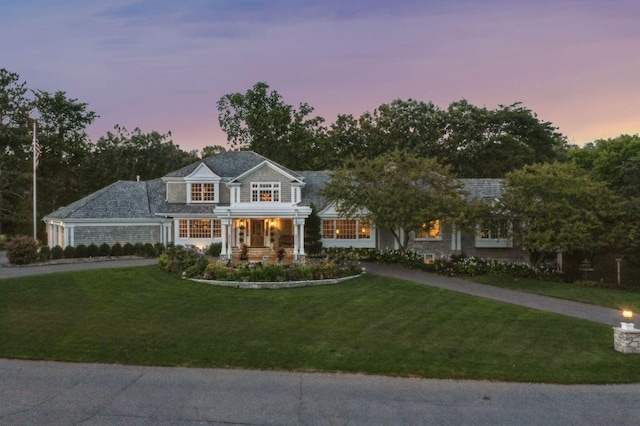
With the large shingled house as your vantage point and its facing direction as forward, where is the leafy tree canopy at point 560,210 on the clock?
The leafy tree canopy is roughly at 10 o'clock from the large shingled house.

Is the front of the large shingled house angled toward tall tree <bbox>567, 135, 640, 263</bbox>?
no

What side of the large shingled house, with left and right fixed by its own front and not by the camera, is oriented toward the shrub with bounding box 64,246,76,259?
right

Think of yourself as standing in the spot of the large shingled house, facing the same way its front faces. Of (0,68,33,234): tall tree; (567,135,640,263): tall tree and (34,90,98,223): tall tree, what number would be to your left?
1

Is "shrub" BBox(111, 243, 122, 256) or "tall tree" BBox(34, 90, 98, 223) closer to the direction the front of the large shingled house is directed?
the shrub

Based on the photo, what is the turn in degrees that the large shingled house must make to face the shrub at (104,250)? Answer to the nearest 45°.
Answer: approximately 90° to its right

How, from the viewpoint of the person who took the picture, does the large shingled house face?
facing the viewer

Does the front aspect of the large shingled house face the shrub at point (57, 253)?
no

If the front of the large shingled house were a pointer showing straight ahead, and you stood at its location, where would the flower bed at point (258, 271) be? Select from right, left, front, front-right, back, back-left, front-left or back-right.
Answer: front

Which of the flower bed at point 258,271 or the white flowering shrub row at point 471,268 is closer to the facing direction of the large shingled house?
the flower bed

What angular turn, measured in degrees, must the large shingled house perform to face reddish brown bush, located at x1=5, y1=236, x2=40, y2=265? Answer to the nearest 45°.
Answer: approximately 45° to its right

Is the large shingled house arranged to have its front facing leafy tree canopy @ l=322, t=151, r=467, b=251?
no

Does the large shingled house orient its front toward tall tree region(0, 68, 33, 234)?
no

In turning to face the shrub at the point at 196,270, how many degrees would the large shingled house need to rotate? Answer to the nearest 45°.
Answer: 0° — it already faces it

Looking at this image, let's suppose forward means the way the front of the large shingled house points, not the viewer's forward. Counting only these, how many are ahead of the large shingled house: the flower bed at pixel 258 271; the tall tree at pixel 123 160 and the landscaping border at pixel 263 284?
2

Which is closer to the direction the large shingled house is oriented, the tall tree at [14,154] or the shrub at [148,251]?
the shrub

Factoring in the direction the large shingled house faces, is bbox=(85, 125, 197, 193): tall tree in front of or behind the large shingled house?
behind
